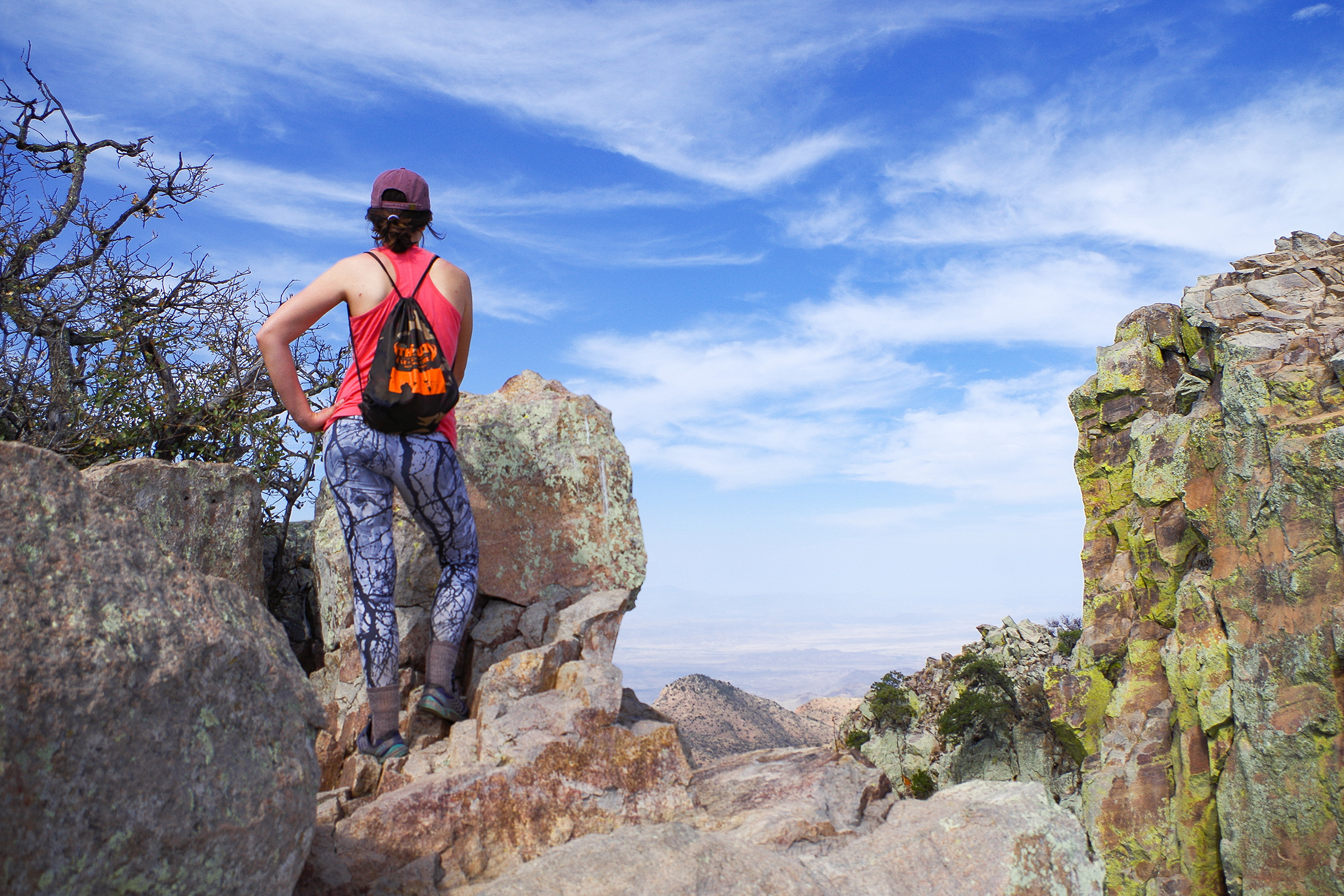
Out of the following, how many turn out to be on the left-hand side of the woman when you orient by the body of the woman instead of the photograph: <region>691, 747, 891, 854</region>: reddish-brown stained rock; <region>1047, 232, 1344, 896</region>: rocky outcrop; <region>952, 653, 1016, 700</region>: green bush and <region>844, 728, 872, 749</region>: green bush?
0

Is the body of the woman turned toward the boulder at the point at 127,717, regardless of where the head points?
no

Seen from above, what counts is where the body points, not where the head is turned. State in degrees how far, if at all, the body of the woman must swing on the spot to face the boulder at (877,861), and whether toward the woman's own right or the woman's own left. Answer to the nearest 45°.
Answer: approximately 135° to the woman's own right

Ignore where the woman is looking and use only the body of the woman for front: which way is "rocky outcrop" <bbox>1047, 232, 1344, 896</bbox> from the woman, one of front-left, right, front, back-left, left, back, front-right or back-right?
right

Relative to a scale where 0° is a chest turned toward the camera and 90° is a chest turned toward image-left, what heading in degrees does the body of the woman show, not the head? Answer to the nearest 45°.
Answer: approximately 180°

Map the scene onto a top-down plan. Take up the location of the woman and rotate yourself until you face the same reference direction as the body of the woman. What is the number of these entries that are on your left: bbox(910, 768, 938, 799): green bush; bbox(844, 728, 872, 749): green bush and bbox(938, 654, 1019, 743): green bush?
0

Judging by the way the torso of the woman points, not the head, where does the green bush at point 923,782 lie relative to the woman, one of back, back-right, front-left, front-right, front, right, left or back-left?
front-right

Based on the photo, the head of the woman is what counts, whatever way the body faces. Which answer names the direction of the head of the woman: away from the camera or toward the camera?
away from the camera

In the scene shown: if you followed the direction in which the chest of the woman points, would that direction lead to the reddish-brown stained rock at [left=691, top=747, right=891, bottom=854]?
no
